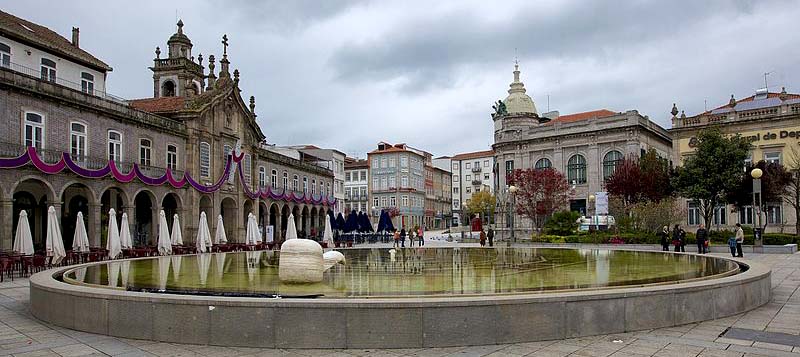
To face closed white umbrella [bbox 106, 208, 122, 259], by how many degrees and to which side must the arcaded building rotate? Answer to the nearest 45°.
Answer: approximately 45° to its right

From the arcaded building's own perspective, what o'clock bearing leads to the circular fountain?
The circular fountain is roughly at 1 o'clock from the arcaded building.

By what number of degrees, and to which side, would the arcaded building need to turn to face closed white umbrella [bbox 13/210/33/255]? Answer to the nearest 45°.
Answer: approximately 45° to its right

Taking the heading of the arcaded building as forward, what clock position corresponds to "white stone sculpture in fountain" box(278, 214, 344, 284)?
The white stone sculpture in fountain is roughly at 1 o'clock from the arcaded building.

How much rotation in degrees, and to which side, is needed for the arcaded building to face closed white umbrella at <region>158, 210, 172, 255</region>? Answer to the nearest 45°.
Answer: approximately 45° to its right

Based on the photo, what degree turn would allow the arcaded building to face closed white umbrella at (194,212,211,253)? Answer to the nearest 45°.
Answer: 0° — it already faces it

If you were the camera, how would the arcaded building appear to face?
facing the viewer and to the right of the viewer

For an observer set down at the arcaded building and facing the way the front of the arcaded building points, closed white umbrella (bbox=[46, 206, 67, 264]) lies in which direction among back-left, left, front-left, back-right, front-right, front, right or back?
front-right
